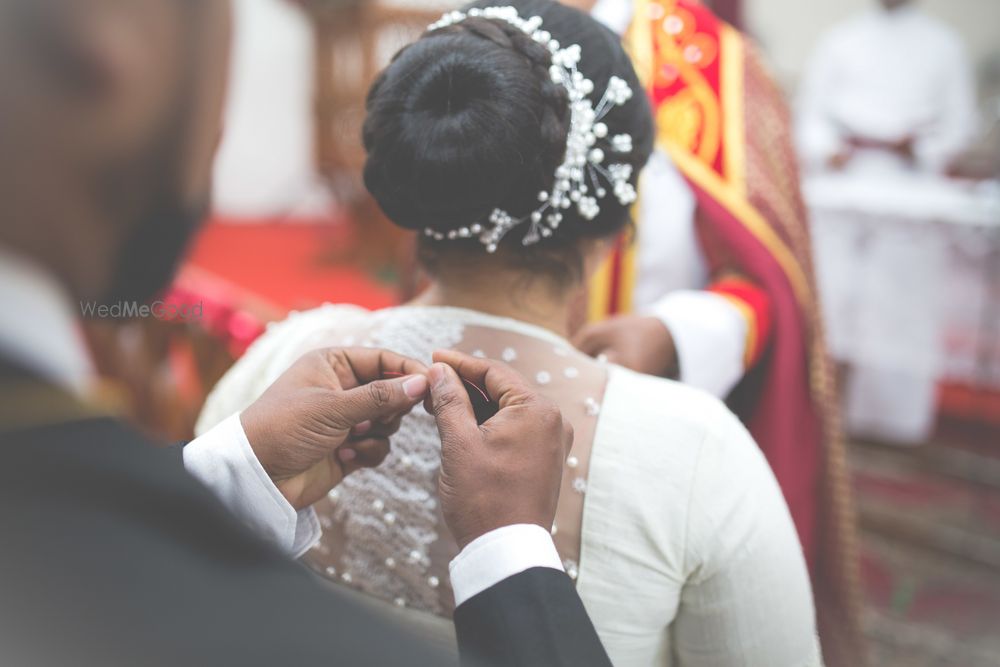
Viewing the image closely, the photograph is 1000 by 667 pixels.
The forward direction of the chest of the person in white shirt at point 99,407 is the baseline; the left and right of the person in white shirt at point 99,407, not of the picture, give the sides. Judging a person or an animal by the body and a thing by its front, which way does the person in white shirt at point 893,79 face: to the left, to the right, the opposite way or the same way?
the opposite way

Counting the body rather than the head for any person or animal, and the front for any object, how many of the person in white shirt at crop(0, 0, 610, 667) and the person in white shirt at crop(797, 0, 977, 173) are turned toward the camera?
1

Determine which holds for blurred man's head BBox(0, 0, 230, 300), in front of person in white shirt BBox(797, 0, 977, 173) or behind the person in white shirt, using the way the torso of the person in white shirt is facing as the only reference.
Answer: in front

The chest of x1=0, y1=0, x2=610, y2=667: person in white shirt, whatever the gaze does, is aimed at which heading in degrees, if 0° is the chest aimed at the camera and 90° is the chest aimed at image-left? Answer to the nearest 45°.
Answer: approximately 225°

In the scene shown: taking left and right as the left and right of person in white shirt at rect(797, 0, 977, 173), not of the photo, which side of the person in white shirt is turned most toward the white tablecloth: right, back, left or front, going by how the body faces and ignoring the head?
front

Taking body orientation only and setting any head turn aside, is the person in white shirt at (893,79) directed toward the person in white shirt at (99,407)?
yes

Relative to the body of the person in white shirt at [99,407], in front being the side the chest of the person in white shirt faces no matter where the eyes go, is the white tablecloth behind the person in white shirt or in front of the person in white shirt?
in front

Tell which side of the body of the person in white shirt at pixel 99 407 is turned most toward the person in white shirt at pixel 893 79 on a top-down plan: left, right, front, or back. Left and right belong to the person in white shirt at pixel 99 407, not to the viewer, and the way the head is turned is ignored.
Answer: front

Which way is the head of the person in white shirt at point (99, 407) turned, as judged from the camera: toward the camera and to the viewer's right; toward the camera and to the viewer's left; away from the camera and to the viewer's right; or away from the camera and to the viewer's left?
away from the camera and to the viewer's right

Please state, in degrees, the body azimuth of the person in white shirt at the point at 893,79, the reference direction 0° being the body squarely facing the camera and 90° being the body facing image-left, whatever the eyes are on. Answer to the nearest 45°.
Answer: approximately 0°
